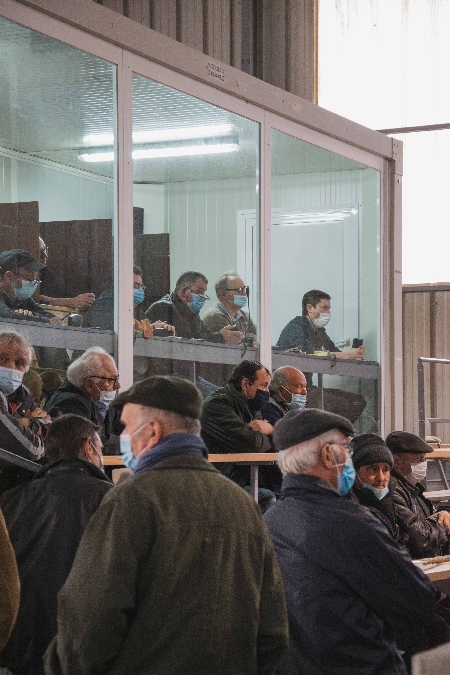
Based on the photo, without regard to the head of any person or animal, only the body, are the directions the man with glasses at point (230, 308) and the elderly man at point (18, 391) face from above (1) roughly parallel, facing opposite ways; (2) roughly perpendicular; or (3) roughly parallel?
roughly parallel

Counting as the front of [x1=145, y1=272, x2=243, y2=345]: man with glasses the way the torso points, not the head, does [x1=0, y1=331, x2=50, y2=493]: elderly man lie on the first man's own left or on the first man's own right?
on the first man's own right

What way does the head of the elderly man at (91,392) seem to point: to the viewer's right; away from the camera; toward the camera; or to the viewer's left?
to the viewer's right

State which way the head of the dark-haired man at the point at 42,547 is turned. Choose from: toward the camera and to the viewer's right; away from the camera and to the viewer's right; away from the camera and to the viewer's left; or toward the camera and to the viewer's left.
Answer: away from the camera and to the viewer's right

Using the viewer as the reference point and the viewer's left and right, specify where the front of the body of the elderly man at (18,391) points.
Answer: facing the viewer and to the right of the viewer

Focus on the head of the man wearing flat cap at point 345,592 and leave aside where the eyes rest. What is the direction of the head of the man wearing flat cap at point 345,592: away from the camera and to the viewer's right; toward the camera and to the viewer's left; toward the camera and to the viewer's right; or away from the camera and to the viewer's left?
away from the camera and to the viewer's right

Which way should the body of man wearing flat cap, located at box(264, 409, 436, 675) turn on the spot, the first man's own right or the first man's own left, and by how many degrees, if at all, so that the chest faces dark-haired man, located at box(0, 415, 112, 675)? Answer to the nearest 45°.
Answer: approximately 135° to the first man's own left

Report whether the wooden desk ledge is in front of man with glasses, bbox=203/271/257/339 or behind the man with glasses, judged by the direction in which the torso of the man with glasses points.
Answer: in front

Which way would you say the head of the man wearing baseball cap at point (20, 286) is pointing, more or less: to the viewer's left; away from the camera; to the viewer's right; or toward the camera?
to the viewer's right
